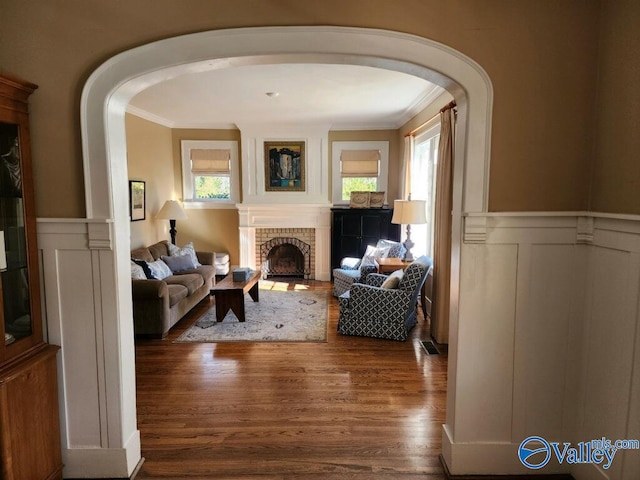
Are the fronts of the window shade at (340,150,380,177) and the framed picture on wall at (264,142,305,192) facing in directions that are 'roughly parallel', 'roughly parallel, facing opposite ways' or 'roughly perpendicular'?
roughly parallel

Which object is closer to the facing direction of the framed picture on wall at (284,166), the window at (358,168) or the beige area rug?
the beige area rug

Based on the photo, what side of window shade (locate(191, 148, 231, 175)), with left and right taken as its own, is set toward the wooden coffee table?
front

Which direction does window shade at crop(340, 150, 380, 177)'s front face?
toward the camera

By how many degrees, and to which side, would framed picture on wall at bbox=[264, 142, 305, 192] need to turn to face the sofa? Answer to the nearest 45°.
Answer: approximately 45° to its right

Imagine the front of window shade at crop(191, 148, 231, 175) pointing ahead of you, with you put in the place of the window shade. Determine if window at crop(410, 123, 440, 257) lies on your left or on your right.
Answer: on your left

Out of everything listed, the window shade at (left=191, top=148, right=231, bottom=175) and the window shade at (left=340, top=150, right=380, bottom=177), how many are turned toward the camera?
2

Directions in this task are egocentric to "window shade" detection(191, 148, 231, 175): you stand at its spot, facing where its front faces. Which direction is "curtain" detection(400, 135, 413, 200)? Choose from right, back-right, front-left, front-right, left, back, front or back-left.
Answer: front-left

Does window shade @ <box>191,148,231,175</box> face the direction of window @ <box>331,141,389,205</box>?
no

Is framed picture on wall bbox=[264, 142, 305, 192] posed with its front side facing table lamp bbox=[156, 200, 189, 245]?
no

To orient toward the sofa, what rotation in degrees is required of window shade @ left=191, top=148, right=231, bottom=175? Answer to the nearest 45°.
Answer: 0° — it already faces it

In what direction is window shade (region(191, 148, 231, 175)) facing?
toward the camera

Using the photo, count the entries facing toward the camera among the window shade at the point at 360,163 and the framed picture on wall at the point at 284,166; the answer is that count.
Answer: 2

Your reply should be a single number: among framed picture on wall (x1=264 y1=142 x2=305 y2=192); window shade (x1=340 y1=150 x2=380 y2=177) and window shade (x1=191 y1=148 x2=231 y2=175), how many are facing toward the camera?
3

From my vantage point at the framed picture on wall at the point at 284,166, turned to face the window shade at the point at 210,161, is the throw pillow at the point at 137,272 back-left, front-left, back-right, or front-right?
front-left

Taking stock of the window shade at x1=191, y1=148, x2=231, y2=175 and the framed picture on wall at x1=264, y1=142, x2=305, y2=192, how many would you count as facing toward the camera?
2

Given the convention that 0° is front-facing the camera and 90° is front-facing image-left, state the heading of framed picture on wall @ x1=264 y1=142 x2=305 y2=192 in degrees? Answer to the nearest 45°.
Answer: approximately 0°

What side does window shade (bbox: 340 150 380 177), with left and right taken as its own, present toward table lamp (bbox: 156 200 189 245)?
right

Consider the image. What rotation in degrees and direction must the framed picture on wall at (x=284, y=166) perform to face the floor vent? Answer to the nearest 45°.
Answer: approximately 45° to its left

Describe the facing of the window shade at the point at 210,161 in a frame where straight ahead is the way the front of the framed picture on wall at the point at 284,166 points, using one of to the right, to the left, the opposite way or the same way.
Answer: the same way

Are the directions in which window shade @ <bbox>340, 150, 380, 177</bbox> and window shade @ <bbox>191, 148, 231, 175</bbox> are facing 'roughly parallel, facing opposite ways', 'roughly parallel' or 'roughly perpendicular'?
roughly parallel
